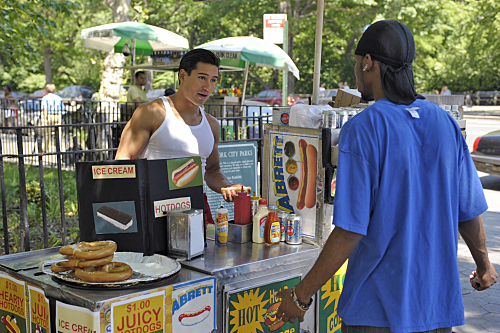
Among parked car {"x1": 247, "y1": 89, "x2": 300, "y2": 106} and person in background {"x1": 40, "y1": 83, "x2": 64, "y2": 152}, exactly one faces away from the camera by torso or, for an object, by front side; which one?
the person in background

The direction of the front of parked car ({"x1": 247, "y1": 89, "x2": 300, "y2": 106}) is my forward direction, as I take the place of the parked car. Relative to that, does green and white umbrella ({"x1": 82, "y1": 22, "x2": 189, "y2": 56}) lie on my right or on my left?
on my left

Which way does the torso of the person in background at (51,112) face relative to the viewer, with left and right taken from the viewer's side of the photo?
facing away from the viewer

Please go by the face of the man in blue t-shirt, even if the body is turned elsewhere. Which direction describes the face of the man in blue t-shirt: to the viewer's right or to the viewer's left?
to the viewer's left

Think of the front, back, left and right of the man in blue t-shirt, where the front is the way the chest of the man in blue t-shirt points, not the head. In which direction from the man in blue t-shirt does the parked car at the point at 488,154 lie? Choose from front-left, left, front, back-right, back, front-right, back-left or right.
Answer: front-right

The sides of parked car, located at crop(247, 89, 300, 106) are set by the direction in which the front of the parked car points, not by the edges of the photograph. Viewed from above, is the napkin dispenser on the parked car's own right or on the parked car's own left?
on the parked car's own left

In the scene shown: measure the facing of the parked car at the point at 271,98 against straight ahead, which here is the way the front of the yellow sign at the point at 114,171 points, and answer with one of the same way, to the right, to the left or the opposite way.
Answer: to the right

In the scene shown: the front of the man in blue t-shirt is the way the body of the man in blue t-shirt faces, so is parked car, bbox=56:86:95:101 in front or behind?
in front

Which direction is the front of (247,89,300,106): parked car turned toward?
to the viewer's left

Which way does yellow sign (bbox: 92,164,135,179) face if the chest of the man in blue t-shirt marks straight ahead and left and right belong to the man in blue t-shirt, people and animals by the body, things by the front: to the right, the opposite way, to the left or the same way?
the opposite way

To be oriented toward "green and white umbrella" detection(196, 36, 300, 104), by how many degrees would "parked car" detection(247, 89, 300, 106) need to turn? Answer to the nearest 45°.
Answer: approximately 90° to its left

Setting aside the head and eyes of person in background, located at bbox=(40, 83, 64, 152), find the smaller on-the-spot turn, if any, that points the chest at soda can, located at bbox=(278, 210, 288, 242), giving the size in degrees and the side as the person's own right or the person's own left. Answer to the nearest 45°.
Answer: approximately 180°

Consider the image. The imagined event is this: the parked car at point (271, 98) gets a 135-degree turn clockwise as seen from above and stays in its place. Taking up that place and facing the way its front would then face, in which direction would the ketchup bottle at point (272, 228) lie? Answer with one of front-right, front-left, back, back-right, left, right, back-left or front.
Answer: back-right
